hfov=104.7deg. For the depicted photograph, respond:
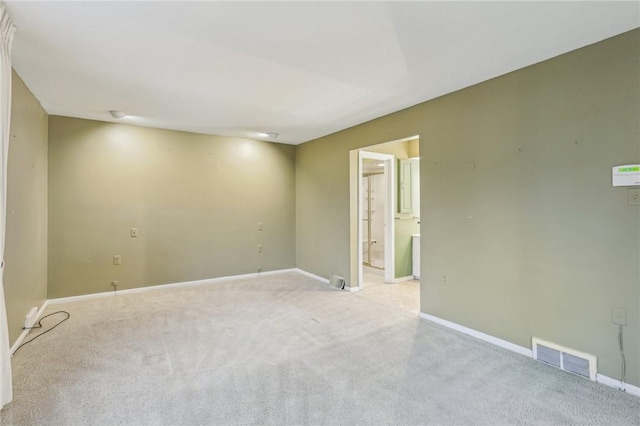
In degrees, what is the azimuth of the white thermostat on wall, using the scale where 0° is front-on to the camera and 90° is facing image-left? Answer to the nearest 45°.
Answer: approximately 0°
